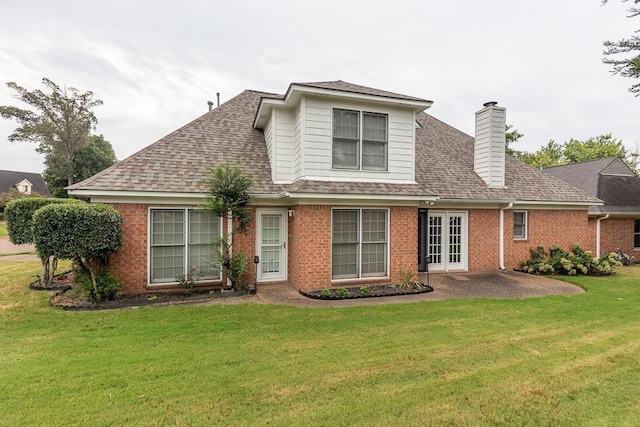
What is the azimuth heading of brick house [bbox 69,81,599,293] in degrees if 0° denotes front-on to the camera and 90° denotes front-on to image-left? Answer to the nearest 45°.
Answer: approximately 180°

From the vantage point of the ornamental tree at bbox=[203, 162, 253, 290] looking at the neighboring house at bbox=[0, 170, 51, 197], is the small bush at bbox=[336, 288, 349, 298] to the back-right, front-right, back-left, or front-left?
back-right

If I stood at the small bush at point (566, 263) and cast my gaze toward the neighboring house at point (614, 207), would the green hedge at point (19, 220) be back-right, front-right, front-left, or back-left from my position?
back-left
